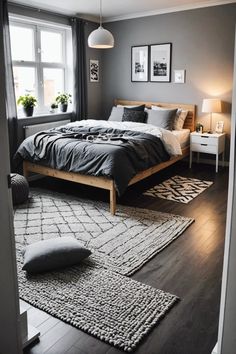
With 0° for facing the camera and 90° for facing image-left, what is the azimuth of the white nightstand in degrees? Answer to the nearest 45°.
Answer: approximately 45°

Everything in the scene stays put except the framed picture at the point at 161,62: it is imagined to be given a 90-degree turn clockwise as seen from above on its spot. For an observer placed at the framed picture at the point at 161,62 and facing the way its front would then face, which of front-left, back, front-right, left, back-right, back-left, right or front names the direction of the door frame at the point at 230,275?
back-left

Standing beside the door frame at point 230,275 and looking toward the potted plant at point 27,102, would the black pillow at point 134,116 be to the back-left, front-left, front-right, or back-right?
front-right

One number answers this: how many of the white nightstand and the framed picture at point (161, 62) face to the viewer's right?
0

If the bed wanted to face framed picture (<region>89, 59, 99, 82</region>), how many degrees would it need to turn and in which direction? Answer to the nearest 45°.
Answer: approximately 135° to its right

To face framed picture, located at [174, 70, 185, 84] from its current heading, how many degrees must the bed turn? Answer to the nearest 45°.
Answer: approximately 180°

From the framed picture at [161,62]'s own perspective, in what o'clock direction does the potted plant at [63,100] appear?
The potted plant is roughly at 1 o'clock from the framed picture.

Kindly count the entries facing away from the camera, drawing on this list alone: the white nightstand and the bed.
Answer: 0

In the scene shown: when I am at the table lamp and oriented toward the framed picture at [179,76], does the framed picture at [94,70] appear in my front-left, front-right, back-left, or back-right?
front-left

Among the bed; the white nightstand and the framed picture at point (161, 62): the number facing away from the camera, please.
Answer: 0

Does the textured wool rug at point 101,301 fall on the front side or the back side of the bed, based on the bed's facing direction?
on the front side

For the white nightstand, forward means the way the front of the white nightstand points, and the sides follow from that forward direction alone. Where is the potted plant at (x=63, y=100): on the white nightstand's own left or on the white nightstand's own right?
on the white nightstand's own right

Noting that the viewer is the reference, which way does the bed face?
facing the viewer and to the left of the viewer
